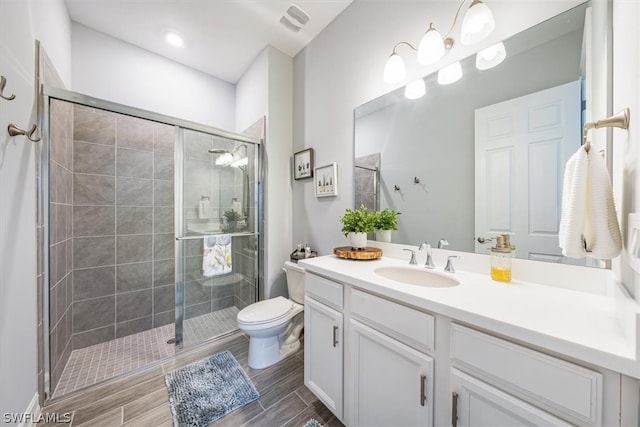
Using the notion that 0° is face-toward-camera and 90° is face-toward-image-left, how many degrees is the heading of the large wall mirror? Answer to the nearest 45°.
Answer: approximately 45°

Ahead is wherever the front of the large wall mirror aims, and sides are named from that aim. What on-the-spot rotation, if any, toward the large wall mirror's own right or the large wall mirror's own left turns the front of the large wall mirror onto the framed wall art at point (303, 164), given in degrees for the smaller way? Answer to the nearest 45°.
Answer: approximately 45° to the large wall mirror's own right

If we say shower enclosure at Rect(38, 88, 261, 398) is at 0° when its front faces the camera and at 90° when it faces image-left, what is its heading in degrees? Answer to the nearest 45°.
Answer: approximately 315°

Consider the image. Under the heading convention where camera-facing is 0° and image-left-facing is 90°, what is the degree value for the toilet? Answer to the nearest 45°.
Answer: approximately 45°
